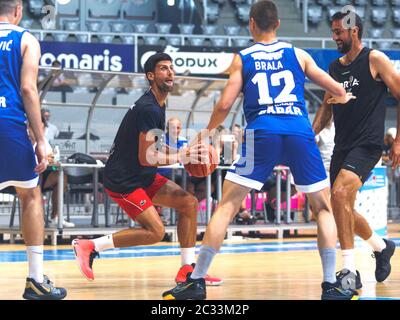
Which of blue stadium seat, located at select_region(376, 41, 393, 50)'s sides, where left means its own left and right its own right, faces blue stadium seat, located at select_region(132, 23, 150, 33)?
right

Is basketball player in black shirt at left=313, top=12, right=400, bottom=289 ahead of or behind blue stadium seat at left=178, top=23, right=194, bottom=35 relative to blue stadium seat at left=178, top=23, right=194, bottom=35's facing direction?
ahead

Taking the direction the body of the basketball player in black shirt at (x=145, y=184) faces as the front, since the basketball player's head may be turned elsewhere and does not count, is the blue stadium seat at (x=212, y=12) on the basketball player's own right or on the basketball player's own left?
on the basketball player's own left

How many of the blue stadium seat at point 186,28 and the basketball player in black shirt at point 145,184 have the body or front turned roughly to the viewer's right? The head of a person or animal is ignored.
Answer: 1

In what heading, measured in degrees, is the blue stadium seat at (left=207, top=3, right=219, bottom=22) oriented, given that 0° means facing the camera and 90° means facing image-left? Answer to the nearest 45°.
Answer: approximately 0°

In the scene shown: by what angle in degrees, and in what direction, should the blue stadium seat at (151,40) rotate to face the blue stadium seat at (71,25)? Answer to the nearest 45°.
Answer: approximately 135° to its right

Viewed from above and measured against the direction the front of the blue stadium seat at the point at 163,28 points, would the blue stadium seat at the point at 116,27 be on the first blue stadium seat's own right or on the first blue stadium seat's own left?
on the first blue stadium seat's own right

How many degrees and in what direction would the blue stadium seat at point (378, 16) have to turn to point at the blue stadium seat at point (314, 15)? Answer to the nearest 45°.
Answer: approximately 45° to its right

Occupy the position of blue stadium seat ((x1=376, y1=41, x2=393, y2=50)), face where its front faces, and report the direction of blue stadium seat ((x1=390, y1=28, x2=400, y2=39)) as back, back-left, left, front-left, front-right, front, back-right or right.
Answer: back

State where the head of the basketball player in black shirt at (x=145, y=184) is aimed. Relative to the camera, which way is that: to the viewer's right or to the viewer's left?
to the viewer's right

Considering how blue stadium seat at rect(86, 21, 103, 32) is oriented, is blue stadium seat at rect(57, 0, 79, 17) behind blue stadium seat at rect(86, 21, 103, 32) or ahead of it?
behind

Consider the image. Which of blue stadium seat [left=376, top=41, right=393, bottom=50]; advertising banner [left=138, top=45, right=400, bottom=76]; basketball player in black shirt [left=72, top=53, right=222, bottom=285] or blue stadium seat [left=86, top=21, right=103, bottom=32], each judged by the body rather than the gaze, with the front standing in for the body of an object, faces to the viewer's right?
the basketball player in black shirt
